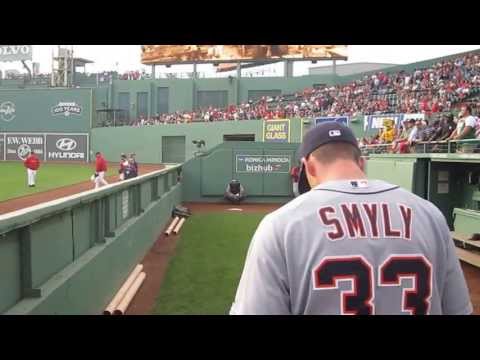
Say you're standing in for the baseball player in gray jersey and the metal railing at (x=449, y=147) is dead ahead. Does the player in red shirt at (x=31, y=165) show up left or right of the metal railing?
left

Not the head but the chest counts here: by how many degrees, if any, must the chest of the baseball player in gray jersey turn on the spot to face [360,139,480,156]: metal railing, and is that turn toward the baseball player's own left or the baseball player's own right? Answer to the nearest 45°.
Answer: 0° — they already face it

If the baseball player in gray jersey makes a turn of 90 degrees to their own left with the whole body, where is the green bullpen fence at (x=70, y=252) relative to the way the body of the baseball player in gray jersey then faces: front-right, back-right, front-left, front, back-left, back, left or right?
front-right

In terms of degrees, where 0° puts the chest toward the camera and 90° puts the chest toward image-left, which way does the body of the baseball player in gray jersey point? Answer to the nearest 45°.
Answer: approximately 180°
